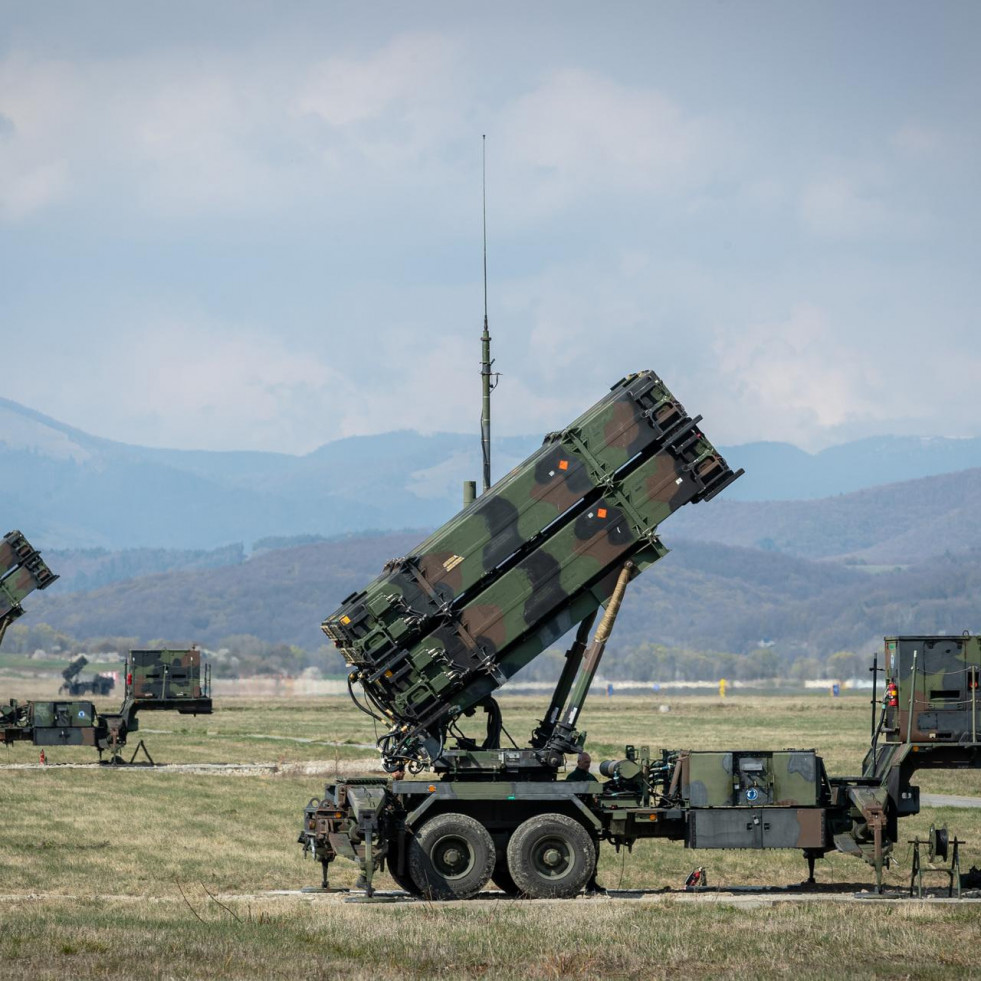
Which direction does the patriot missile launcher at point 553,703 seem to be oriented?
to the viewer's right

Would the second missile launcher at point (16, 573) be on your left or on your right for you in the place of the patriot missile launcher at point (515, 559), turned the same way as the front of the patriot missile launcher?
on your left

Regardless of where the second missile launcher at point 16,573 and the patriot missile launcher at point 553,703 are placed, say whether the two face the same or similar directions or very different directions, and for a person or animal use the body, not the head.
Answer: same or similar directions

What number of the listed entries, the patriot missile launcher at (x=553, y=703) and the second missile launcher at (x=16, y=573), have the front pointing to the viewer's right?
2

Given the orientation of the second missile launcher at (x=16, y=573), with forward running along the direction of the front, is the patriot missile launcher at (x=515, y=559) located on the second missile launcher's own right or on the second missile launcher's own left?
on the second missile launcher's own right

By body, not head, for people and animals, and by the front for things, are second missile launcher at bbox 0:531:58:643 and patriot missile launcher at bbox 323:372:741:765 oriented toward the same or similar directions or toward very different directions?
same or similar directions
